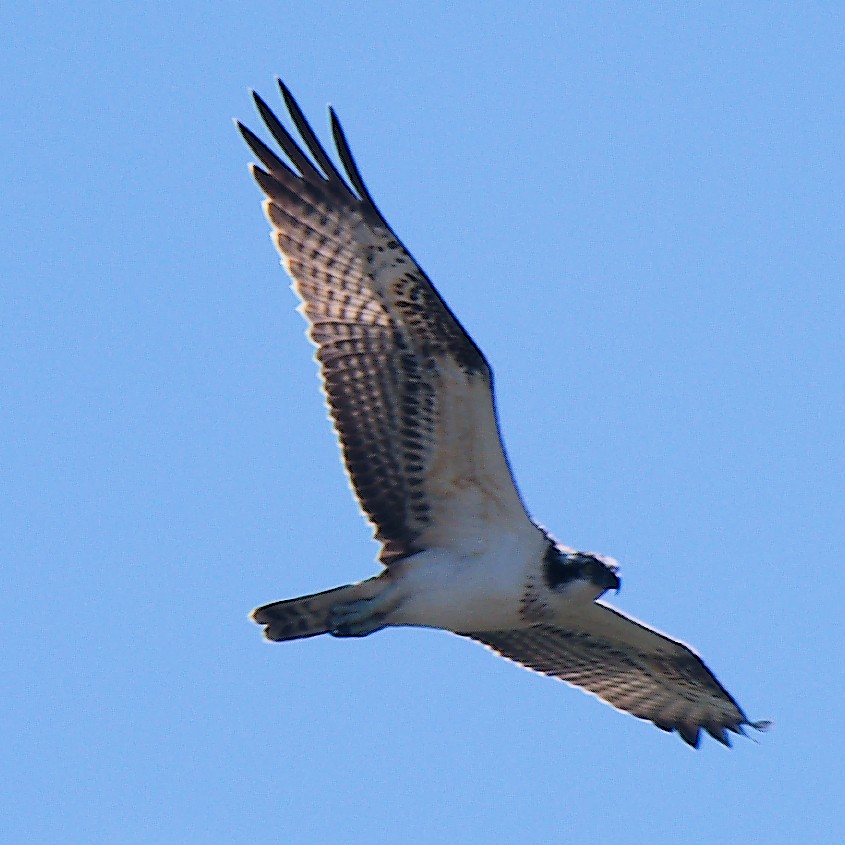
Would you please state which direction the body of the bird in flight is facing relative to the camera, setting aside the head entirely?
to the viewer's right
